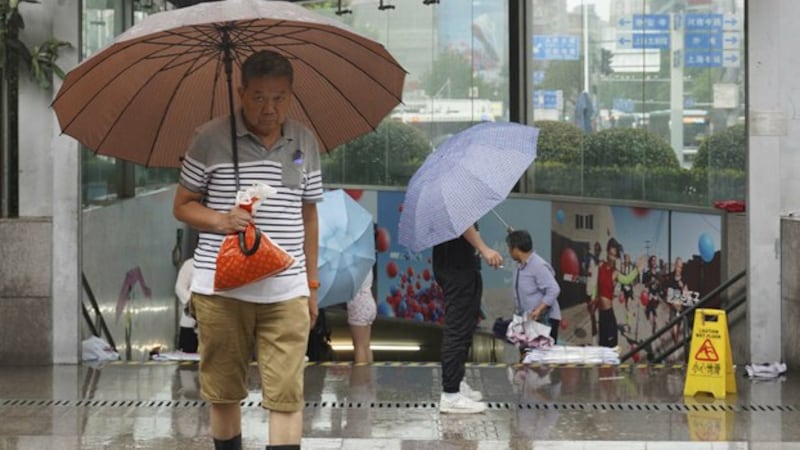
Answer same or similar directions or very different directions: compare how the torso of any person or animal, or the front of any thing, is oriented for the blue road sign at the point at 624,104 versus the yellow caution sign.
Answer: same or similar directions

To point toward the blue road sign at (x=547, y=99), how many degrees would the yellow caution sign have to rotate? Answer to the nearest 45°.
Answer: approximately 180°

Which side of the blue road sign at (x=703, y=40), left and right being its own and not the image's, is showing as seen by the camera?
front

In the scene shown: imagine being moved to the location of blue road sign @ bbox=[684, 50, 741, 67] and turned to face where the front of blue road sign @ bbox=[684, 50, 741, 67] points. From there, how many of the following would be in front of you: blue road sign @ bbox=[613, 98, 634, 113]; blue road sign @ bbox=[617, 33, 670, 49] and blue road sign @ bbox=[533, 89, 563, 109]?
0

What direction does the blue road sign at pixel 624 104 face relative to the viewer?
toward the camera

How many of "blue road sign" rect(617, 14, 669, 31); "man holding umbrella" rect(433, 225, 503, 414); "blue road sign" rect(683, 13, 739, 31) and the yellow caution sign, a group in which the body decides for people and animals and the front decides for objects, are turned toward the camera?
3

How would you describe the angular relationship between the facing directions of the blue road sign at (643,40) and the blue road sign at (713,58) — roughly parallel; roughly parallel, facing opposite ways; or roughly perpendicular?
roughly parallel

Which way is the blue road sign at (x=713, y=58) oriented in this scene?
toward the camera

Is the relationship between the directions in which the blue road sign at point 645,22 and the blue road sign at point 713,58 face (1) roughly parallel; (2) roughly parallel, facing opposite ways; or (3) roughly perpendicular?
roughly parallel

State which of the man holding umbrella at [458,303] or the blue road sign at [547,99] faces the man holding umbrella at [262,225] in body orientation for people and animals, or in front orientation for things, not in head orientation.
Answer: the blue road sign

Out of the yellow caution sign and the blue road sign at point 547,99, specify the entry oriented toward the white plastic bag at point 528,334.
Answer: the blue road sign

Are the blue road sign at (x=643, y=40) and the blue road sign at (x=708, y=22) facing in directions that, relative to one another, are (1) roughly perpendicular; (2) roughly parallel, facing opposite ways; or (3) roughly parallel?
roughly parallel

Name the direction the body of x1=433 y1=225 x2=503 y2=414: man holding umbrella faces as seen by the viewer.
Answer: to the viewer's right

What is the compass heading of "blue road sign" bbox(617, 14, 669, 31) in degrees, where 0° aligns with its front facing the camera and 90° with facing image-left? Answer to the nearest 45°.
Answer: approximately 0°

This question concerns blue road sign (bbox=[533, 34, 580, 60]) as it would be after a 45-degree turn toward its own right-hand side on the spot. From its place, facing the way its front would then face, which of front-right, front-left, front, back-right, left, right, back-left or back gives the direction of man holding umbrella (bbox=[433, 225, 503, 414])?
front-left

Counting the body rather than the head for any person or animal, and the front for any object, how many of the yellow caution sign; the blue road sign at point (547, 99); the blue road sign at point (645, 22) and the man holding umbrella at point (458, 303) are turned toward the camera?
3

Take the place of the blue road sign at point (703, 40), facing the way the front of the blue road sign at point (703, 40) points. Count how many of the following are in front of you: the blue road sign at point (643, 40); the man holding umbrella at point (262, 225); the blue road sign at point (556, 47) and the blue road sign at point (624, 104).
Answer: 1

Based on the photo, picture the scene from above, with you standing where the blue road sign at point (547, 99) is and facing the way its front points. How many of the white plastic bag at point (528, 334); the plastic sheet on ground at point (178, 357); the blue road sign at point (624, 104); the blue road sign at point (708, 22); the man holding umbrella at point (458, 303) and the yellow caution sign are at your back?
0
